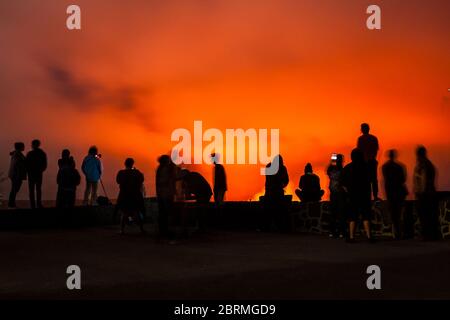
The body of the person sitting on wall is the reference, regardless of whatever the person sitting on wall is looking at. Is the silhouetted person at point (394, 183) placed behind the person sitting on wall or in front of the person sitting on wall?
behind

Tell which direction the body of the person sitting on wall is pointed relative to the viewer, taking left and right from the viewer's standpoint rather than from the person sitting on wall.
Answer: facing away from the viewer

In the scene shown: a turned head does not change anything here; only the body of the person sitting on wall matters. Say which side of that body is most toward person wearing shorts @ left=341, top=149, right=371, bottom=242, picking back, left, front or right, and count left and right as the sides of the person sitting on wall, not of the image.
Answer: back

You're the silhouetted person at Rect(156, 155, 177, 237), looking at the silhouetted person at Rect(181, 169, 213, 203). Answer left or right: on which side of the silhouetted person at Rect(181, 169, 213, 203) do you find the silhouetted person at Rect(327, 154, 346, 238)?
right

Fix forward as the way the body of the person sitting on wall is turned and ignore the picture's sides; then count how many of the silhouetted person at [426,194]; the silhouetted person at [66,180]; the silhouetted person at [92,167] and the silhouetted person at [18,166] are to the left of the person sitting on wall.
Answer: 3
